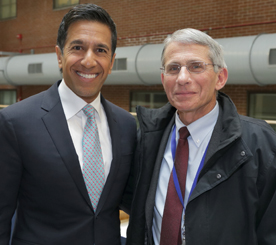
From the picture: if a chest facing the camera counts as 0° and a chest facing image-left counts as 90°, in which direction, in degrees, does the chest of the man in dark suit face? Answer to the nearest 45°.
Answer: approximately 315°

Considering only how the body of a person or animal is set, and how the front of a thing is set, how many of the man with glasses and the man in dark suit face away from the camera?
0

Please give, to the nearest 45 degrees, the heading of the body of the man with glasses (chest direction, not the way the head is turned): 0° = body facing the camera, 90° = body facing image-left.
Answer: approximately 45°

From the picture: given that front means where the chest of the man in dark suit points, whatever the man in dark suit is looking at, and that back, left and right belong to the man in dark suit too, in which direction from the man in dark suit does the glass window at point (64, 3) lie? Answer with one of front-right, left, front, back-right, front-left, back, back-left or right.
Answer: back-left

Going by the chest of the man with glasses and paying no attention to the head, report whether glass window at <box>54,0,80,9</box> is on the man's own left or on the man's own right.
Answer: on the man's own right
